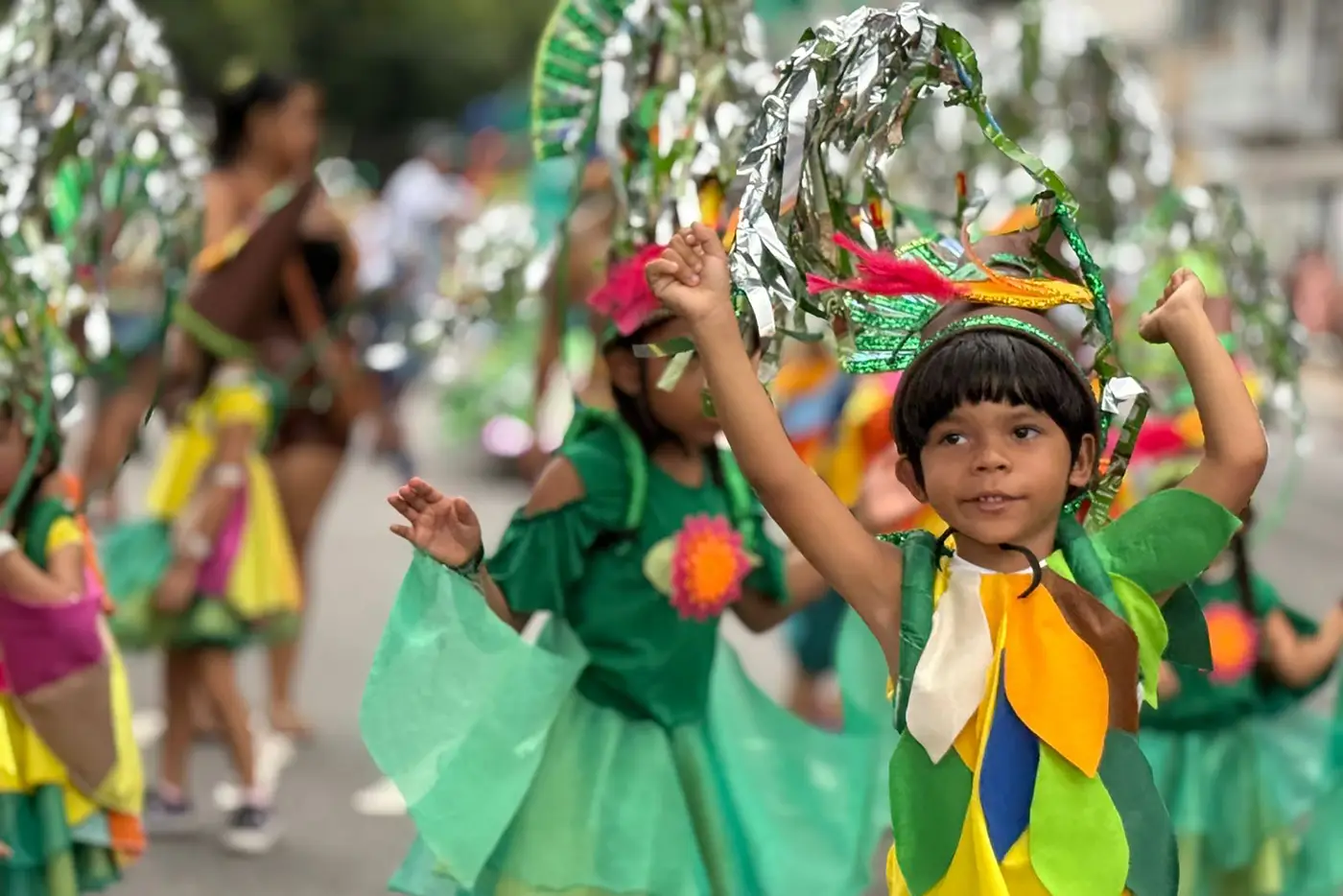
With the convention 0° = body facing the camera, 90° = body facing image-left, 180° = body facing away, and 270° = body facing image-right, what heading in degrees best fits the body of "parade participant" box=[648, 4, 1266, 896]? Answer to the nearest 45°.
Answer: approximately 0°

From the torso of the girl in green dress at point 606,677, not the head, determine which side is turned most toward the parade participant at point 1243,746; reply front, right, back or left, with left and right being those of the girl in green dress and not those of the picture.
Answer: left

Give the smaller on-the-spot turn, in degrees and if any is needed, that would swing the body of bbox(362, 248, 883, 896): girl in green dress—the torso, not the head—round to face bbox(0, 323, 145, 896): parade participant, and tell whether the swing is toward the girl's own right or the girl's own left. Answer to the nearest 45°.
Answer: approximately 135° to the girl's own right

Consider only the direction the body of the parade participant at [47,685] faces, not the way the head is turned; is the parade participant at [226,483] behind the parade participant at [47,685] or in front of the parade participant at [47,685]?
behind

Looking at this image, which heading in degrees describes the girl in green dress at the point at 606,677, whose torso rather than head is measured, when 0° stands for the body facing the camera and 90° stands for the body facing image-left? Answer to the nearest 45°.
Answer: approximately 315°

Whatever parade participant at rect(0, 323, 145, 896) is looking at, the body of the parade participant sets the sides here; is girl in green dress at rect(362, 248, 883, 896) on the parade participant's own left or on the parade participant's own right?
on the parade participant's own left

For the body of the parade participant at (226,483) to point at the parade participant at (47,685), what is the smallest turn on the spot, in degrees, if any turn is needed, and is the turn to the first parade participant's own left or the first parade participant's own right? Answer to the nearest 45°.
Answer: approximately 45° to the first parade participant's own right

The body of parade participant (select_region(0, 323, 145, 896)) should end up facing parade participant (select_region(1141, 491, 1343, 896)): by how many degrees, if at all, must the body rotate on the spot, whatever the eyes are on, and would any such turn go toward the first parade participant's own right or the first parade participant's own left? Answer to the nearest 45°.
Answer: approximately 135° to the first parade participant's own left
